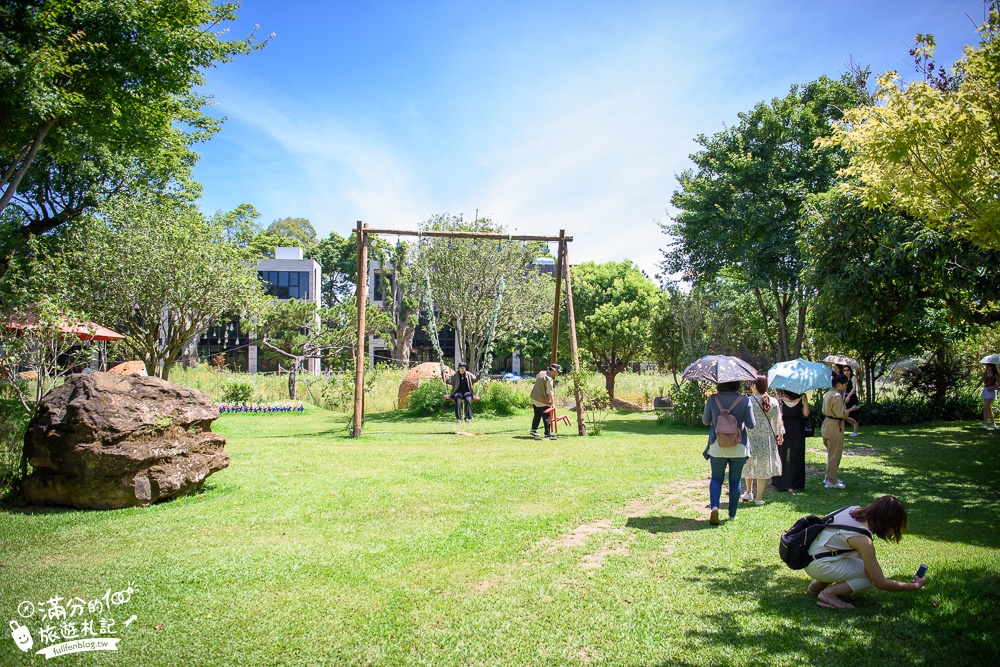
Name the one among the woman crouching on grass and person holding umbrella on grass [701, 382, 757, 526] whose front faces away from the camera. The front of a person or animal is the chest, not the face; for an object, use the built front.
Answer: the person holding umbrella on grass

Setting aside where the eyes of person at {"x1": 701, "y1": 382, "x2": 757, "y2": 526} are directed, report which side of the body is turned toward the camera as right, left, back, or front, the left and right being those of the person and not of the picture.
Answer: back

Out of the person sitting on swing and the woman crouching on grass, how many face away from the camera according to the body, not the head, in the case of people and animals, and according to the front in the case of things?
0

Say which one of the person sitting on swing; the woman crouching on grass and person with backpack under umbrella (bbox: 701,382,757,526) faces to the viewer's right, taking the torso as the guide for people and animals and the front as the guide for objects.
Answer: the woman crouching on grass

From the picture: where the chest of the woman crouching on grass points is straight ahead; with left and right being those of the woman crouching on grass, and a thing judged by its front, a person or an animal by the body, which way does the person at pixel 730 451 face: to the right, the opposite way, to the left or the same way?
to the left

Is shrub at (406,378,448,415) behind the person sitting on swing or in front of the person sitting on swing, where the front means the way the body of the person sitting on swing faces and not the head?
behind

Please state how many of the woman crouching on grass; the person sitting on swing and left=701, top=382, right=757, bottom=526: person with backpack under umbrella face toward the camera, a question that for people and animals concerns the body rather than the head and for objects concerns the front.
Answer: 1

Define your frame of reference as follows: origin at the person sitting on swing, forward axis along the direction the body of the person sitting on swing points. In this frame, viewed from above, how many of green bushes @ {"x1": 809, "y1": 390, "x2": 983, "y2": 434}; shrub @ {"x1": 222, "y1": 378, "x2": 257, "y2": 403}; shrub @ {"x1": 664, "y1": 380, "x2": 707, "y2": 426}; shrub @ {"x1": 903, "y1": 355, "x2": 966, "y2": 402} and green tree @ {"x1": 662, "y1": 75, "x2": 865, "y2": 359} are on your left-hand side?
4

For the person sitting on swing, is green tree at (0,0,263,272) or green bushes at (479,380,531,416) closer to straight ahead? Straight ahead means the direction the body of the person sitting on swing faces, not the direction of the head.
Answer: the green tree

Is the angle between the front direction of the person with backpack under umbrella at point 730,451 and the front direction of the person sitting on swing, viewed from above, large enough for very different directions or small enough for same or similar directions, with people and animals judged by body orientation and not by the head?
very different directions

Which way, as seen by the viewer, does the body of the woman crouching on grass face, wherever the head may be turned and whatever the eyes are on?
to the viewer's right

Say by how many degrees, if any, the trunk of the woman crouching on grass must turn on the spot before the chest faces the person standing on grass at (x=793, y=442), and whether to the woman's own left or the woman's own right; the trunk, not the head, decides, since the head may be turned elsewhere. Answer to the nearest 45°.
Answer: approximately 90° to the woman's own left

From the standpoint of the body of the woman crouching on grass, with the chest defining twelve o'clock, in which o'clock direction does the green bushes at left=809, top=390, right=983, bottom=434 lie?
The green bushes is roughly at 9 o'clock from the woman crouching on grass.

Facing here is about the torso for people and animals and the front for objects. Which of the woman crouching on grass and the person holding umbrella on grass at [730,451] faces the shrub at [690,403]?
the person holding umbrella on grass
